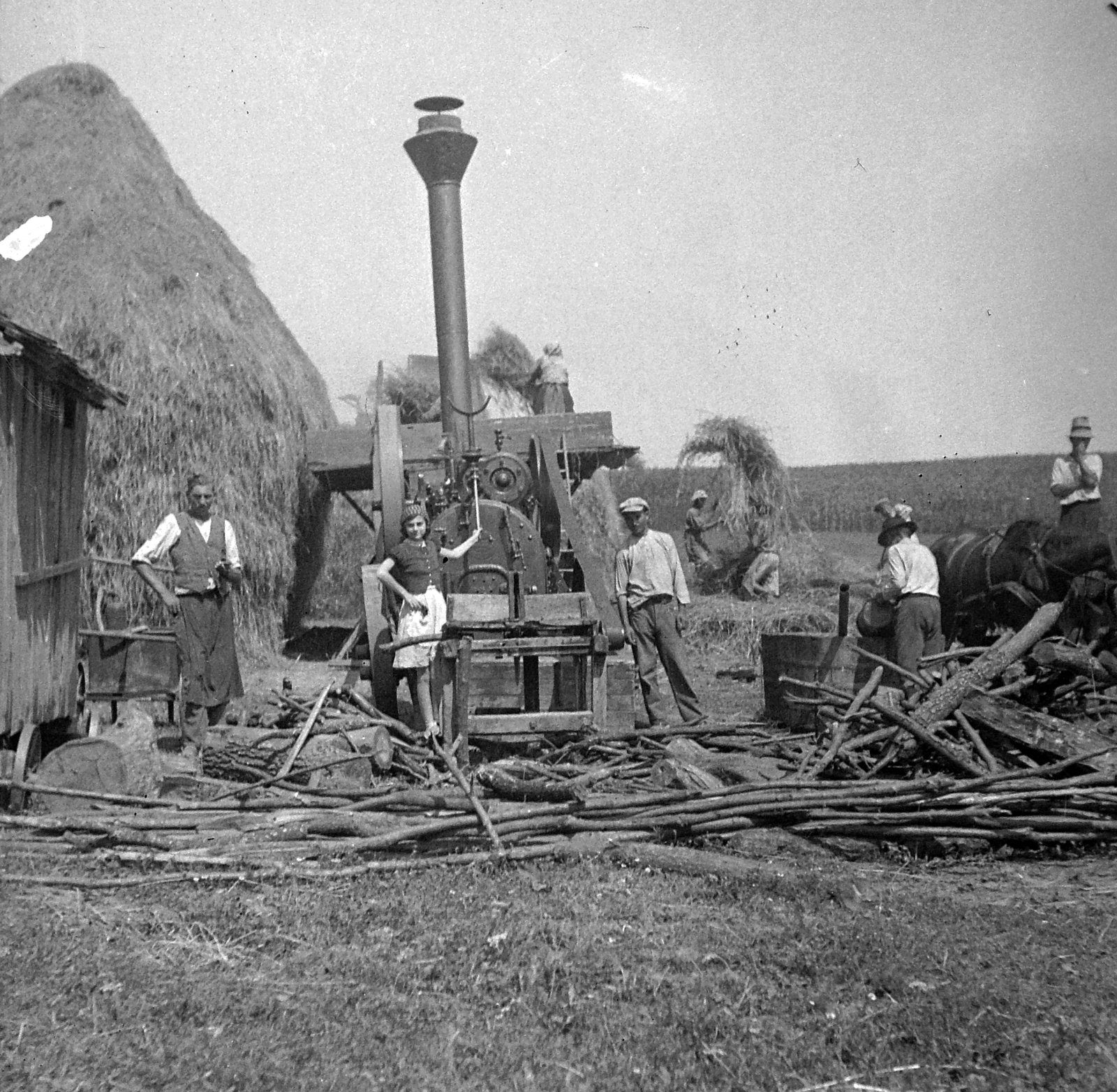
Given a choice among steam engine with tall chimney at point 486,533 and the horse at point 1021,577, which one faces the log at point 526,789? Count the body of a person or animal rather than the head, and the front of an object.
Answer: the steam engine with tall chimney

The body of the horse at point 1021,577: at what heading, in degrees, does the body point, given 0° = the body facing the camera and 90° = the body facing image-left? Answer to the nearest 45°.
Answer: approximately 270°

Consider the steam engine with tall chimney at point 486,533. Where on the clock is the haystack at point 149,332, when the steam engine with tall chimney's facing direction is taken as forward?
The haystack is roughly at 4 o'clock from the steam engine with tall chimney.

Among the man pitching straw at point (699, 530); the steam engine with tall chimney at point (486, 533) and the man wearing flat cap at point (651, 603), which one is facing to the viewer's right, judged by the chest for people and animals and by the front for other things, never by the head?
the man pitching straw

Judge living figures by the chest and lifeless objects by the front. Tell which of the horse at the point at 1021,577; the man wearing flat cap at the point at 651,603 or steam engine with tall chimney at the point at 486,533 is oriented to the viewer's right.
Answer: the horse

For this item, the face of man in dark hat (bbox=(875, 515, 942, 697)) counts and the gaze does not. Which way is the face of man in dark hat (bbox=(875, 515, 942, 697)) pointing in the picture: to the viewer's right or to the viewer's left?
to the viewer's left

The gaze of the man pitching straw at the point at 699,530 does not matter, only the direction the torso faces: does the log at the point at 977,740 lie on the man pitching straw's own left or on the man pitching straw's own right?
on the man pitching straw's own right

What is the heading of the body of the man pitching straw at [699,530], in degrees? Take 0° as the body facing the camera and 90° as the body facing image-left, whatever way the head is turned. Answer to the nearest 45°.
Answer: approximately 270°

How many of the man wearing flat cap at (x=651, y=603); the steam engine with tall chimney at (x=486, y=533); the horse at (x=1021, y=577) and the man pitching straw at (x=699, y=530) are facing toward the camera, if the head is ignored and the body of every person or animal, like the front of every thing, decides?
2

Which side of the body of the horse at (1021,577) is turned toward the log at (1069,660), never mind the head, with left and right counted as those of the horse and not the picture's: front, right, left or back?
right

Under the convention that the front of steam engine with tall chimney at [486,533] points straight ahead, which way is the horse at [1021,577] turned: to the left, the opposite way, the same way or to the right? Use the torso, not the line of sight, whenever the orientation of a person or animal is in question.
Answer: to the left
